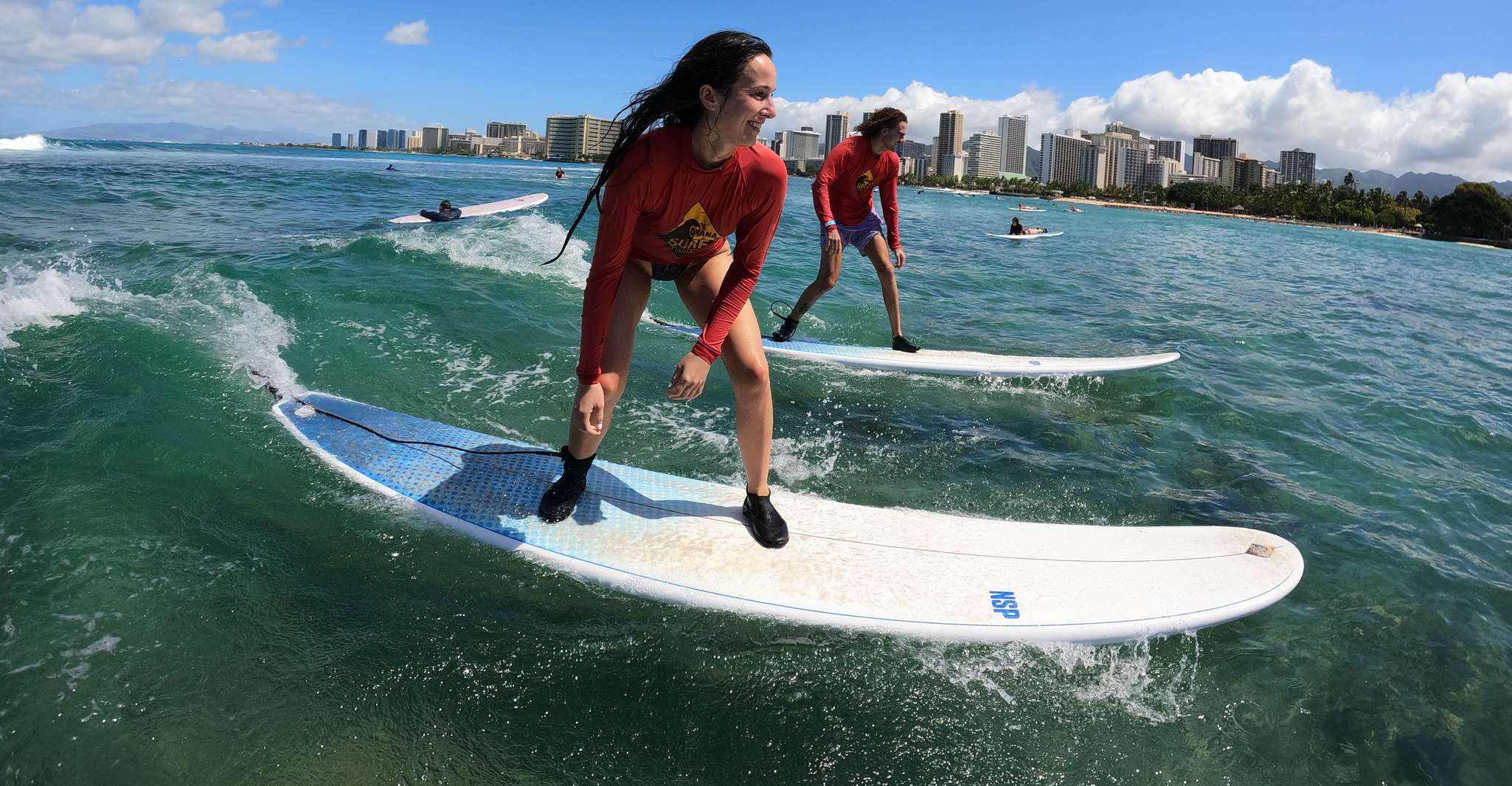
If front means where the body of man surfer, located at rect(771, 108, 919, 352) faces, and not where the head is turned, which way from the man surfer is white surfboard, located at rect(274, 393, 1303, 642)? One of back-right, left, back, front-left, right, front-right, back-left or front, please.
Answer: front-right

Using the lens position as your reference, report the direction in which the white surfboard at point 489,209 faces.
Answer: facing to the right of the viewer

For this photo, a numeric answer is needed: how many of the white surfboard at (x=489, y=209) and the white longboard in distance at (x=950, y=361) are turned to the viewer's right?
2

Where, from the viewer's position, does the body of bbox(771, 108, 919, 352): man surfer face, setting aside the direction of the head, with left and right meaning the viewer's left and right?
facing the viewer and to the right of the viewer

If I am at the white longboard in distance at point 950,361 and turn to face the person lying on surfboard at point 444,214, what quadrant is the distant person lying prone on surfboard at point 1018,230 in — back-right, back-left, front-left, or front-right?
front-right

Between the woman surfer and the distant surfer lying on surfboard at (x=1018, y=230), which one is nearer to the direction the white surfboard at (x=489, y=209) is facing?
the distant surfer lying on surfboard

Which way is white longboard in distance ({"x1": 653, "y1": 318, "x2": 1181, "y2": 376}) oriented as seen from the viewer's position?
to the viewer's right

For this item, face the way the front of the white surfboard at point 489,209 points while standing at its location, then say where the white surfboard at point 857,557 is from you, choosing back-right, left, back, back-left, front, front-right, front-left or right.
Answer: right

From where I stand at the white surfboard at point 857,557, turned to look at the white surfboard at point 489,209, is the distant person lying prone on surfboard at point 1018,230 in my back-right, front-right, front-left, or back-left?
front-right

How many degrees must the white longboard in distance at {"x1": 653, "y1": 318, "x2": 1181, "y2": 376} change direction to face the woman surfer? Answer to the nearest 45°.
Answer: approximately 90° to its right

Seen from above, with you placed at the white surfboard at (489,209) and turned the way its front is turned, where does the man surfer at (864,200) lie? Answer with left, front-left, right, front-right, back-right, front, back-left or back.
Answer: right

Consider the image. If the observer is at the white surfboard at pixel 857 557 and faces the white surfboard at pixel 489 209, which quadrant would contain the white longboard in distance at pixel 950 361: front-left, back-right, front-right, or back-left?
front-right

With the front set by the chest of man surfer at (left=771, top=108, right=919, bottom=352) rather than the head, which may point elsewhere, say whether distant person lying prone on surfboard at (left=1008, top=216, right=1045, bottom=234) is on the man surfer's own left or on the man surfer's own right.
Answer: on the man surfer's own left
